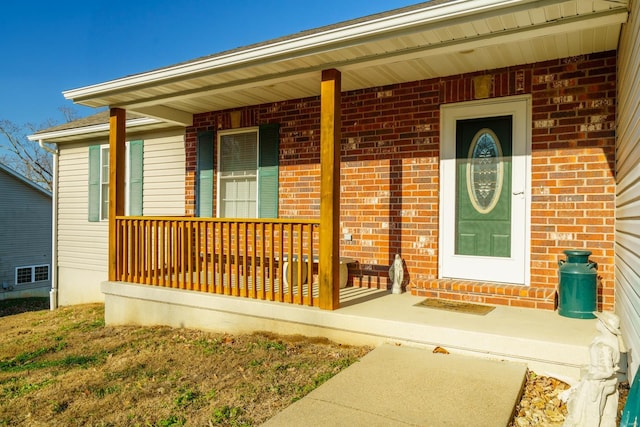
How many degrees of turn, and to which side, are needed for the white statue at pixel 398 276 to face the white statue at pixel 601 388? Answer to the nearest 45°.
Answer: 0° — it already faces it

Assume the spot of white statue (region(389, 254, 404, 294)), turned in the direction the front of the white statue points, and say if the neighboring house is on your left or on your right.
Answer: on your right

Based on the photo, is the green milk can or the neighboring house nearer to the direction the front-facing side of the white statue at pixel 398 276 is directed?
the green milk can

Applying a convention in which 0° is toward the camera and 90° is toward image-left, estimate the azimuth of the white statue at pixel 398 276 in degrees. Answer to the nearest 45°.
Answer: approximately 0°

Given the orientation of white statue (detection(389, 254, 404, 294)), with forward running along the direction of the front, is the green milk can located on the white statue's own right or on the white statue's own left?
on the white statue's own left
